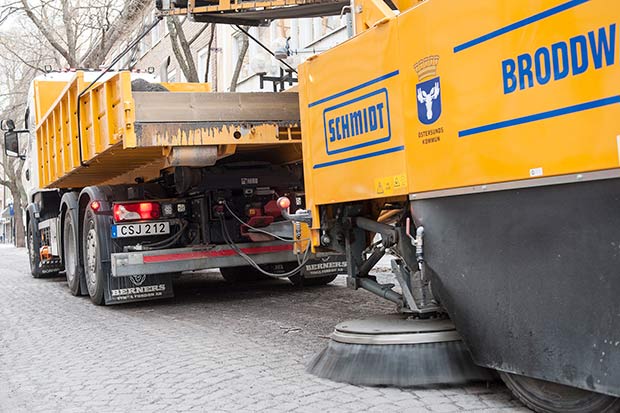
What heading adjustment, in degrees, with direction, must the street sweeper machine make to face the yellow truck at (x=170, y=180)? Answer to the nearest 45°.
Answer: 0° — it already faces it

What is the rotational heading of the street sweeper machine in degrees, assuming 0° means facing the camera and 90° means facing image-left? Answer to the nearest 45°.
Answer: approximately 135°
